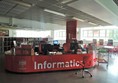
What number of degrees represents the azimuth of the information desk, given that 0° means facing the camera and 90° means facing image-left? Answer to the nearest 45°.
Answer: approximately 0°

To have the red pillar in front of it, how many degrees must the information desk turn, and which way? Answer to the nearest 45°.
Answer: approximately 180°
